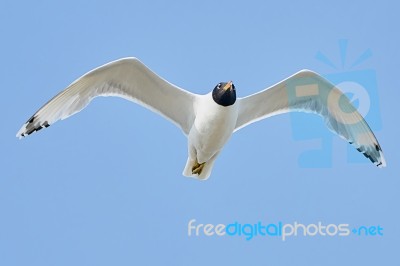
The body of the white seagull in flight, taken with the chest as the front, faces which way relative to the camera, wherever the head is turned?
toward the camera
